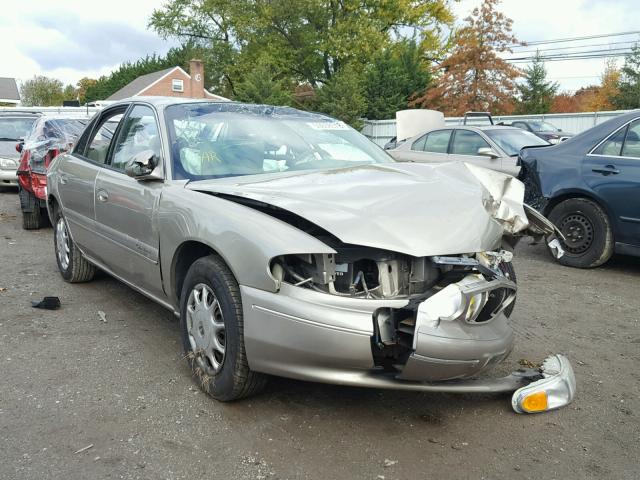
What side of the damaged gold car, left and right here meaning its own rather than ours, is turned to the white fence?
left

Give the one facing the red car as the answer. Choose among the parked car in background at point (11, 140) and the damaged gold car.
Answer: the parked car in background

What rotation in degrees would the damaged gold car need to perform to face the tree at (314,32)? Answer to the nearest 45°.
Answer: approximately 135° to its left

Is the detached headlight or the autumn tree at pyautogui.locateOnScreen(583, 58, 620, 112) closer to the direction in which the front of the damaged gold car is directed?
the detached headlight

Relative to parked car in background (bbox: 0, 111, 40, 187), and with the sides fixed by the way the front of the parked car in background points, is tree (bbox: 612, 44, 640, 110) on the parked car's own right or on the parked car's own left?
on the parked car's own left

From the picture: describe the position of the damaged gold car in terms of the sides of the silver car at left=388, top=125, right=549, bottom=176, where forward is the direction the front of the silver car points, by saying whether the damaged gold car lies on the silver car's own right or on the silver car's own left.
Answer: on the silver car's own right

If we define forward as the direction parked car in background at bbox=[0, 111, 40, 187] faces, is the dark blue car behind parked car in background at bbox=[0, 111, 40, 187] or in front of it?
in front

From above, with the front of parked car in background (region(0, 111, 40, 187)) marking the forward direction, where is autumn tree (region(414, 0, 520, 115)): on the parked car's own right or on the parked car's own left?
on the parked car's own left

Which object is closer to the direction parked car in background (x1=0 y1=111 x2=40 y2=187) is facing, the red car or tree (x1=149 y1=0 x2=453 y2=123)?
the red car

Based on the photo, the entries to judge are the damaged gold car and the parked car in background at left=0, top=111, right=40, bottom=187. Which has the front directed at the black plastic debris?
the parked car in background

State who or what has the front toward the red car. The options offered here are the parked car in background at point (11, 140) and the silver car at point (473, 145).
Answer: the parked car in background
